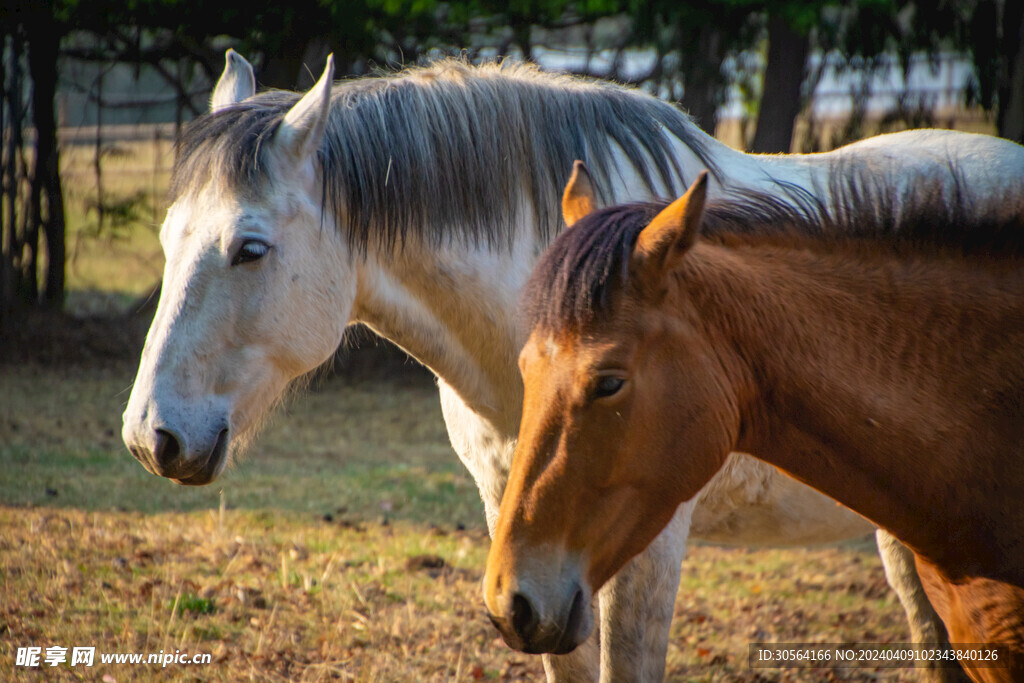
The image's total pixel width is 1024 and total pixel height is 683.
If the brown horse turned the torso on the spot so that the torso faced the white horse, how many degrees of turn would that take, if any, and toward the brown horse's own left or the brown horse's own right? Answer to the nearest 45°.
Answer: approximately 45° to the brown horse's own right

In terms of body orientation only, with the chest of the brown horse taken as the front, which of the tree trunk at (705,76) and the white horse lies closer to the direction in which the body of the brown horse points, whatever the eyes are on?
the white horse

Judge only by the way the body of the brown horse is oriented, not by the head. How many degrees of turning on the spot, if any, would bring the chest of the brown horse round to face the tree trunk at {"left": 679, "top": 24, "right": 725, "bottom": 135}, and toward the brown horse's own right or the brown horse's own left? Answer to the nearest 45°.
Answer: approximately 90° to the brown horse's own right

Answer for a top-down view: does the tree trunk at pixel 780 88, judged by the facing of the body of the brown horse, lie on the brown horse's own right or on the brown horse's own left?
on the brown horse's own right

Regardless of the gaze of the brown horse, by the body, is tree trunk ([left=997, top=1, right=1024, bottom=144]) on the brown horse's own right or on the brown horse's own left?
on the brown horse's own right

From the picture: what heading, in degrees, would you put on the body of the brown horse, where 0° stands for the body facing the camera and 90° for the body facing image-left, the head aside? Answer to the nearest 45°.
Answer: approximately 90°
